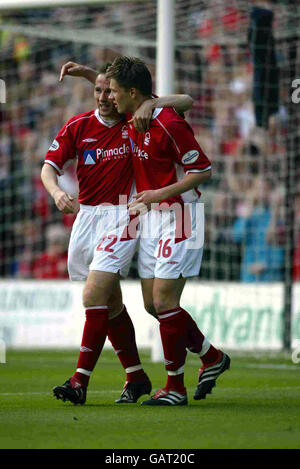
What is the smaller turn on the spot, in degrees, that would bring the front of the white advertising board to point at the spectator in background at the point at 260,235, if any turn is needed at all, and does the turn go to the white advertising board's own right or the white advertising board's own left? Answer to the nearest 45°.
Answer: approximately 135° to the white advertising board's own left

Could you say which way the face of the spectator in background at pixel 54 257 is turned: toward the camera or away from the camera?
toward the camera

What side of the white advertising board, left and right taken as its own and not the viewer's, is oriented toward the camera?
front
